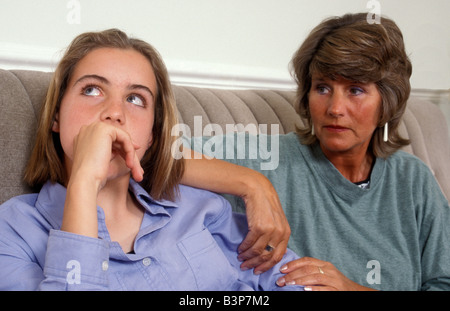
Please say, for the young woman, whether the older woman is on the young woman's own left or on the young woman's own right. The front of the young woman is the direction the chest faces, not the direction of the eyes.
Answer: on the young woman's own left

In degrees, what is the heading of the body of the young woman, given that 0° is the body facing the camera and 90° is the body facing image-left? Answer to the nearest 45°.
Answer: approximately 0°
